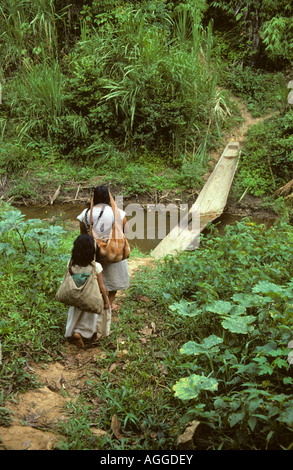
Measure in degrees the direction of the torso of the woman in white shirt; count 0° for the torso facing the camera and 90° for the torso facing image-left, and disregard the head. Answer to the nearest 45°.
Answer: approximately 180°

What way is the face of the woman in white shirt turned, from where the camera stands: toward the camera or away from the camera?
away from the camera
